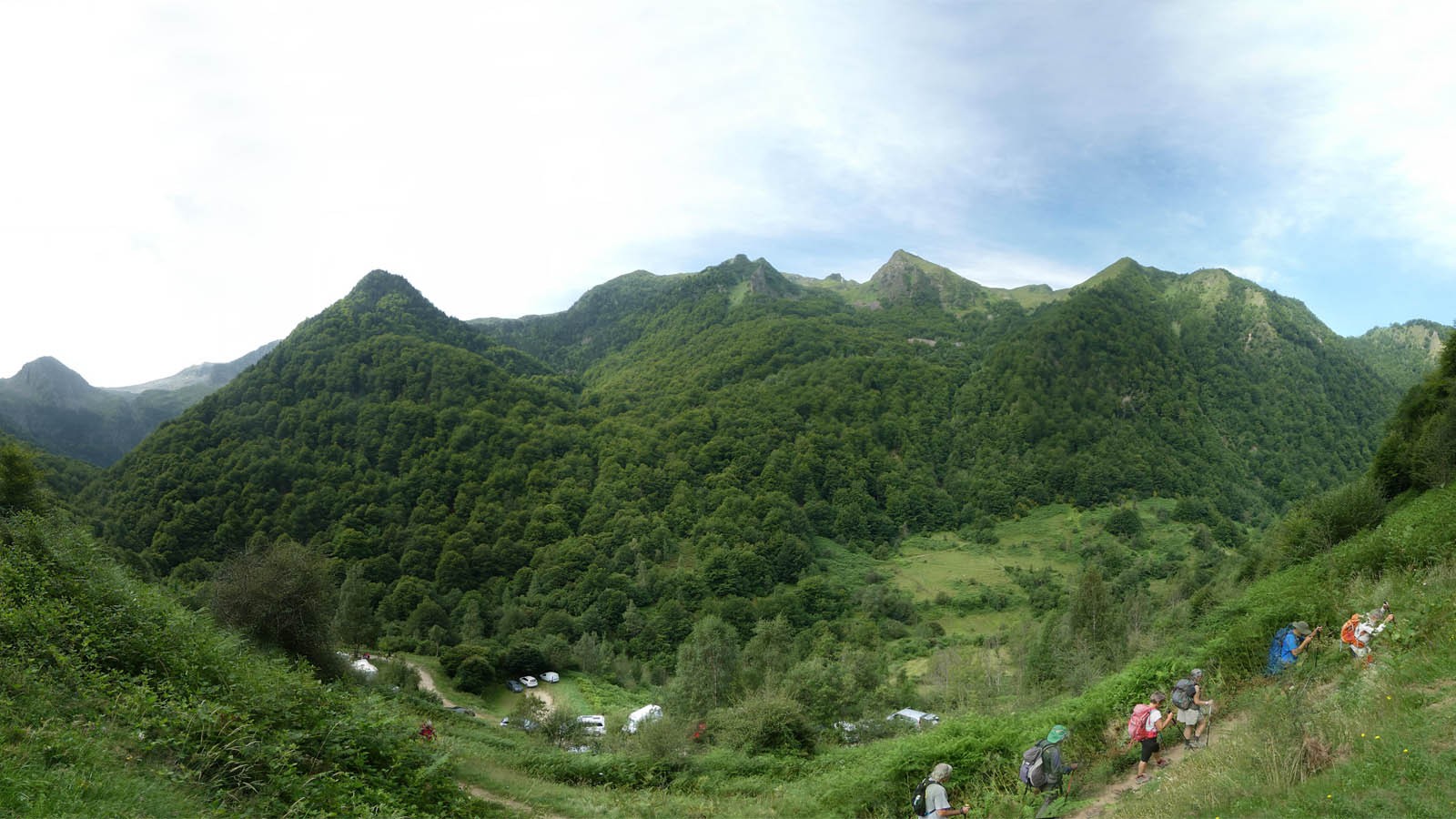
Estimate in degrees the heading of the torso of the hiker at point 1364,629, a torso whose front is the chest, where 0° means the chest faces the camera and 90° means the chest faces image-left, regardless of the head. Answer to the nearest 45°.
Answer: approximately 270°

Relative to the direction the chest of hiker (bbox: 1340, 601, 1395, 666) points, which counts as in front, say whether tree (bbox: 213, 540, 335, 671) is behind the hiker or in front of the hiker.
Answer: behind

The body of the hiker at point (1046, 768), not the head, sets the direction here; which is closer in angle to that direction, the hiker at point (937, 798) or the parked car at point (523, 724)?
the parked car

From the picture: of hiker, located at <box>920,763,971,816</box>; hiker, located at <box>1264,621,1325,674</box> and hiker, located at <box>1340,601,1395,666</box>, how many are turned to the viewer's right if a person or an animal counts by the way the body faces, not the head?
3

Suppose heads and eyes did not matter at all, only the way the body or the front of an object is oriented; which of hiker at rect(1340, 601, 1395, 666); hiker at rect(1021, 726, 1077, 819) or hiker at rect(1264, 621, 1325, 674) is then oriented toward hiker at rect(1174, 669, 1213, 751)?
hiker at rect(1021, 726, 1077, 819)

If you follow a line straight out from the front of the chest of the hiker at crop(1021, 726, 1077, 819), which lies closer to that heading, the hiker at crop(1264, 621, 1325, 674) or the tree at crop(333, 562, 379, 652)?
the hiker

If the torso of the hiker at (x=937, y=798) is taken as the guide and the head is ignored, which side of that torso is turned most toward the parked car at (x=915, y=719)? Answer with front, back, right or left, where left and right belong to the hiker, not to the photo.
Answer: left

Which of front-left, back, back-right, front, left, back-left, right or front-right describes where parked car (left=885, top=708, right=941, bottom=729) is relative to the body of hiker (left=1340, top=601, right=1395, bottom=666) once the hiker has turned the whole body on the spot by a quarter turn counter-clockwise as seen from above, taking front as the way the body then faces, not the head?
front-left

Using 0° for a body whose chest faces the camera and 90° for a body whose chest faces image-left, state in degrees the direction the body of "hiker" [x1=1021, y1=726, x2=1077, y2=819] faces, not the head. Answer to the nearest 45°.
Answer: approximately 225°

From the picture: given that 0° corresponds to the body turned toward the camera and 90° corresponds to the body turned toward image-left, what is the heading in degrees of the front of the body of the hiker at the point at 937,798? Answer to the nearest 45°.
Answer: approximately 270°

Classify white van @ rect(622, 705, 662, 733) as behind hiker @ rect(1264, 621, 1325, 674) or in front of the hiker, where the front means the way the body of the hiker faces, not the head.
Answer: behind

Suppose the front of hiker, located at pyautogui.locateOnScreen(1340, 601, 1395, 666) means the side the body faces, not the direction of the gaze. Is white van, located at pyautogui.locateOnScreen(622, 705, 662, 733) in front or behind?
behind

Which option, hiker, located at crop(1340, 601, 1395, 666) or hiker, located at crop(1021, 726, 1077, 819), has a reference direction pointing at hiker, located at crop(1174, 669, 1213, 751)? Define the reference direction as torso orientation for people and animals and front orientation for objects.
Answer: hiker, located at crop(1021, 726, 1077, 819)

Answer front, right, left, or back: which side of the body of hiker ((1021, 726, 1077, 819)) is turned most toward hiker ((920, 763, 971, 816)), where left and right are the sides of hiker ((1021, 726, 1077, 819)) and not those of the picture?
back
